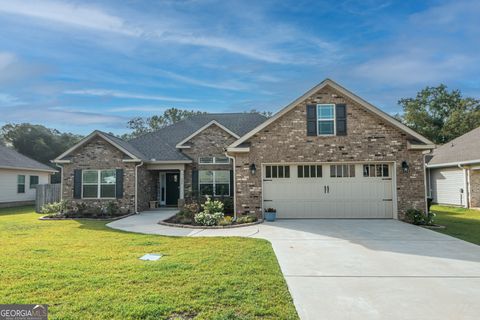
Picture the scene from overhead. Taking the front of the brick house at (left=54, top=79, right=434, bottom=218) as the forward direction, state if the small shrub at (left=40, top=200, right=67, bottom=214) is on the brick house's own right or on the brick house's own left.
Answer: on the brick house's own right

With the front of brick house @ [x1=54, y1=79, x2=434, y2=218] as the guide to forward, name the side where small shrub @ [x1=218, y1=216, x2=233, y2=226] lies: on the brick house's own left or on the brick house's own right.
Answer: on the brick house's own right

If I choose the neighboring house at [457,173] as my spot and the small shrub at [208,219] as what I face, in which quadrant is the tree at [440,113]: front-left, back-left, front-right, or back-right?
back-right

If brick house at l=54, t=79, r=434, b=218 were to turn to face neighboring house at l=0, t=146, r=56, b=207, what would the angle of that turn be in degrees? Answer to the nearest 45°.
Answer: approximately 135° to its right

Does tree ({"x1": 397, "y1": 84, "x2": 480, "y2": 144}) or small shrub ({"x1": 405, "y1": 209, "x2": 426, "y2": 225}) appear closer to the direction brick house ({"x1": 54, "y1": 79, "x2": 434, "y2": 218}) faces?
the small shrub

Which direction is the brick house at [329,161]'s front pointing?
toward the camera

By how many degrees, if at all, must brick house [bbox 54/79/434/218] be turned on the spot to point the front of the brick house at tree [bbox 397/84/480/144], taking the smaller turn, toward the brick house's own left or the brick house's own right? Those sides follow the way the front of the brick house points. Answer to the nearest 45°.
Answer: approximately 135° to the brick house's own left

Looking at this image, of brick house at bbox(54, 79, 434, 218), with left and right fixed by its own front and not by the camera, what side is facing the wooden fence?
right
